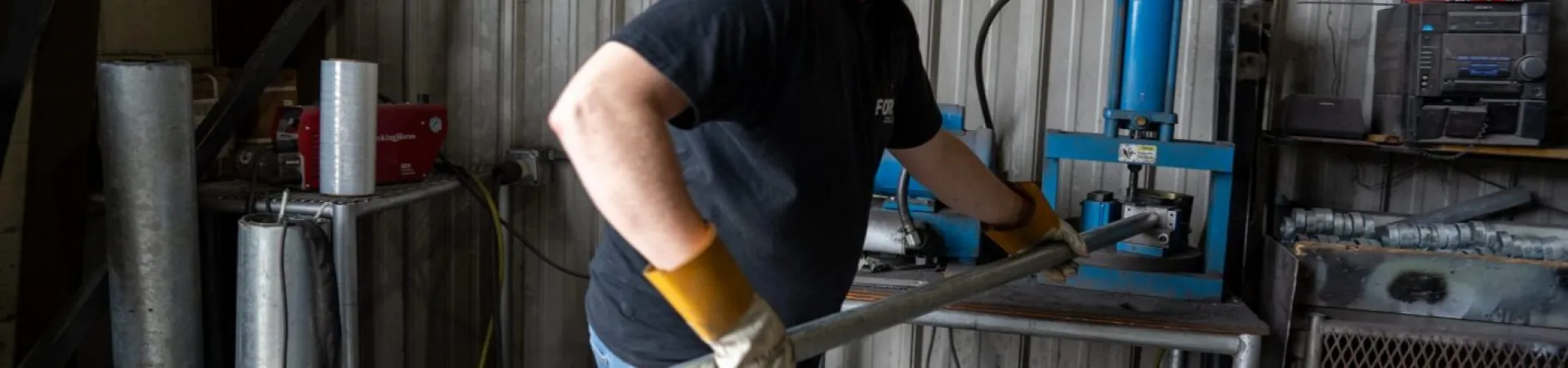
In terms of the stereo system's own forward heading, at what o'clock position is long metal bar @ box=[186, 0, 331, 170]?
The long metal bar is roughly at 2 o'clock from the stereo system.

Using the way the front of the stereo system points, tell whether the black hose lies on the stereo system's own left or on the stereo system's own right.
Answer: on the stereo system's own right

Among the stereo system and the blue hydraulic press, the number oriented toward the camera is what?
2

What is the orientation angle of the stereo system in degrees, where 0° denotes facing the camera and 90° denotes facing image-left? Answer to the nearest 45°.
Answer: approximately 0°
